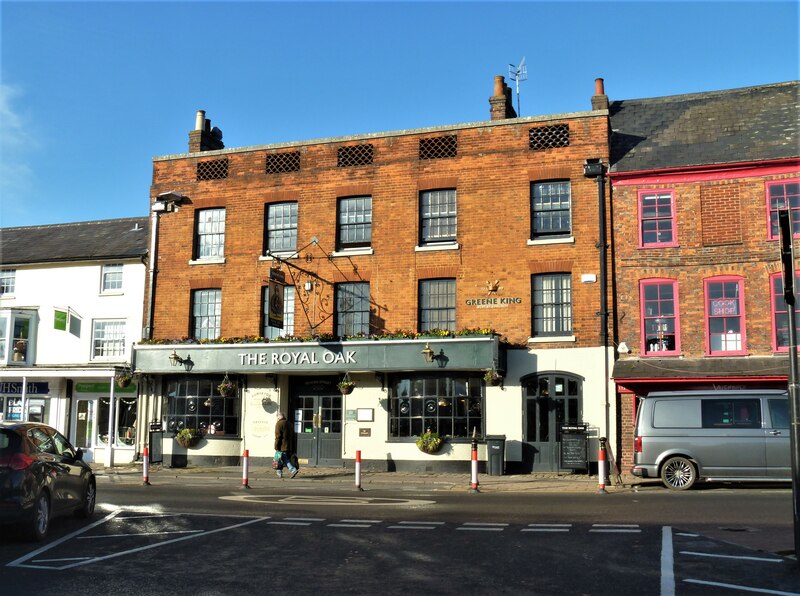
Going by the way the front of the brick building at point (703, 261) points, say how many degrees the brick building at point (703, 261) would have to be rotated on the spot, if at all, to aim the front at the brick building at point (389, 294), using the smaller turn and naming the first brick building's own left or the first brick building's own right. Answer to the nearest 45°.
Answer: approximately 90° to the first brick building's own right

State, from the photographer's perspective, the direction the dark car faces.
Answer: facing away from the viewer and to the right of the viewer

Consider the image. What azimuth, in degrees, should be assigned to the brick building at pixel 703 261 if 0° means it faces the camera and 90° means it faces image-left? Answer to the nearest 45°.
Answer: approximately 0°

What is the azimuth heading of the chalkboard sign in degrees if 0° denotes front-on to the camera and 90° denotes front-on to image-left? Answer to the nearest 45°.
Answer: approximately 0°

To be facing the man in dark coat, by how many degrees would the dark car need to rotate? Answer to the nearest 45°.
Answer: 0° — it already faces them
